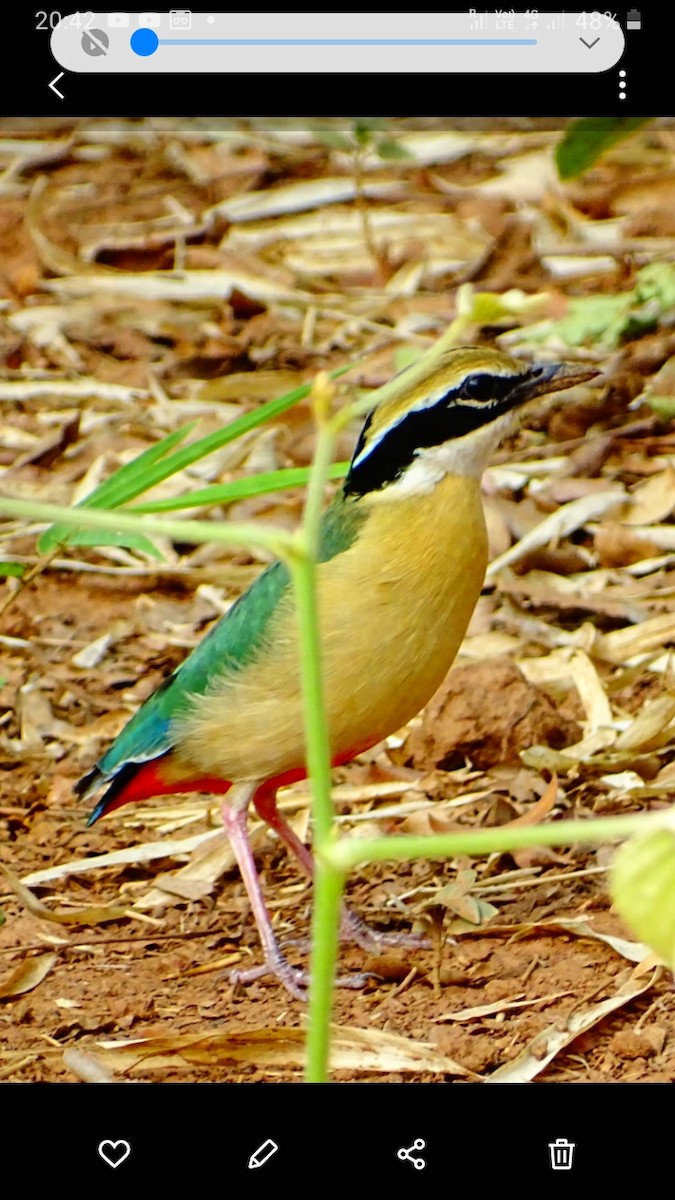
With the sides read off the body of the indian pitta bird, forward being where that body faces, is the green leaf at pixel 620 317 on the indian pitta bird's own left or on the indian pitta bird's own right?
on the indian pitta bird's own left

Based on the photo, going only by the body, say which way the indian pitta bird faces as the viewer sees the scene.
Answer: to the viewer's right
